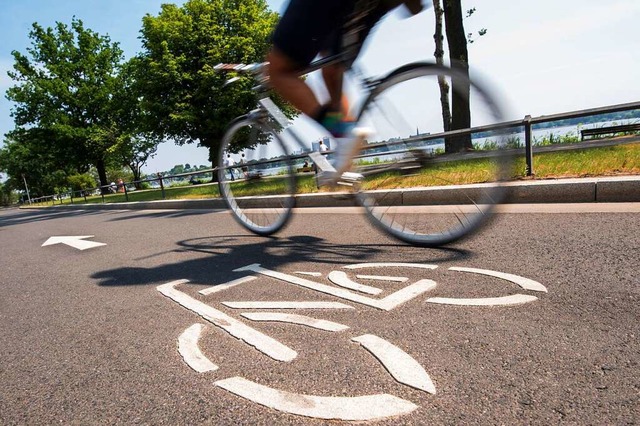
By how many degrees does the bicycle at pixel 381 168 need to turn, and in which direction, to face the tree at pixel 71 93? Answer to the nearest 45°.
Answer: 0° — it already faces it

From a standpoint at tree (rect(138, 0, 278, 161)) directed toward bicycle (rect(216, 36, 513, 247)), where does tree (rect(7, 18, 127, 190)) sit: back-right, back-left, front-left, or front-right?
back-right

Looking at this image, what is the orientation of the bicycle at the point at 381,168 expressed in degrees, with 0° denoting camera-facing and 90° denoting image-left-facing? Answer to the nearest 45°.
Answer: approximately 135°
